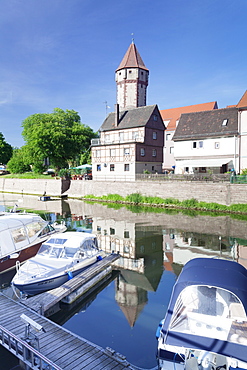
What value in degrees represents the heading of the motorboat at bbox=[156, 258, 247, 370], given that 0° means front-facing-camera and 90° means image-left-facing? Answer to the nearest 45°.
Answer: approximately 180°

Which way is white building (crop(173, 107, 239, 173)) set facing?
toward the camera

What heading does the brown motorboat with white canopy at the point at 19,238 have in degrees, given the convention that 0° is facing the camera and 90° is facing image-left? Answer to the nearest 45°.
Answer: approximately 225°

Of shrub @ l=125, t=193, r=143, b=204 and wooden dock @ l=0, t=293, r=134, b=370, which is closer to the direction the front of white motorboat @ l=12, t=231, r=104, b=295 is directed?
the wooden dock

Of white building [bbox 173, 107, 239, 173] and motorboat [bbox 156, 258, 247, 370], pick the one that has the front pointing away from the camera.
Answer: the motorboat

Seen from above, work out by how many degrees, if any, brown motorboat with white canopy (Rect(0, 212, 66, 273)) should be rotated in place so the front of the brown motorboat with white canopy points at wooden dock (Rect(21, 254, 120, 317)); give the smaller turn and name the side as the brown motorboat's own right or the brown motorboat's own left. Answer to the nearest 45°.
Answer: approximately 90° to the brown motorboat's own right

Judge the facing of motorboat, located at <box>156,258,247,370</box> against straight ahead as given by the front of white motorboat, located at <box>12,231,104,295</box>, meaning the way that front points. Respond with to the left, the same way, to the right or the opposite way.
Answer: the opposite way

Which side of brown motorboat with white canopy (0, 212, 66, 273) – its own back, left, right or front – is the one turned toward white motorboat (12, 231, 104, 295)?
right

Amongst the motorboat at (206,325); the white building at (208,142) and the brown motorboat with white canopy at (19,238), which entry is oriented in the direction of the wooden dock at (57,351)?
the white building

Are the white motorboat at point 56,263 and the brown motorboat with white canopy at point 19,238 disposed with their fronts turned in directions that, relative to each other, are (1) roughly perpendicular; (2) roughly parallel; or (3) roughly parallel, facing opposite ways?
roughly parallel, facing opposite ways

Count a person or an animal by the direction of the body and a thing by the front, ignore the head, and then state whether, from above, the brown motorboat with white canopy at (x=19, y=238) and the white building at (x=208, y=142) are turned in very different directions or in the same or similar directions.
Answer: very different directions

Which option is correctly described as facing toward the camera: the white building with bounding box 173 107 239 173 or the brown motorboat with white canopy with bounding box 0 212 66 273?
the white building
